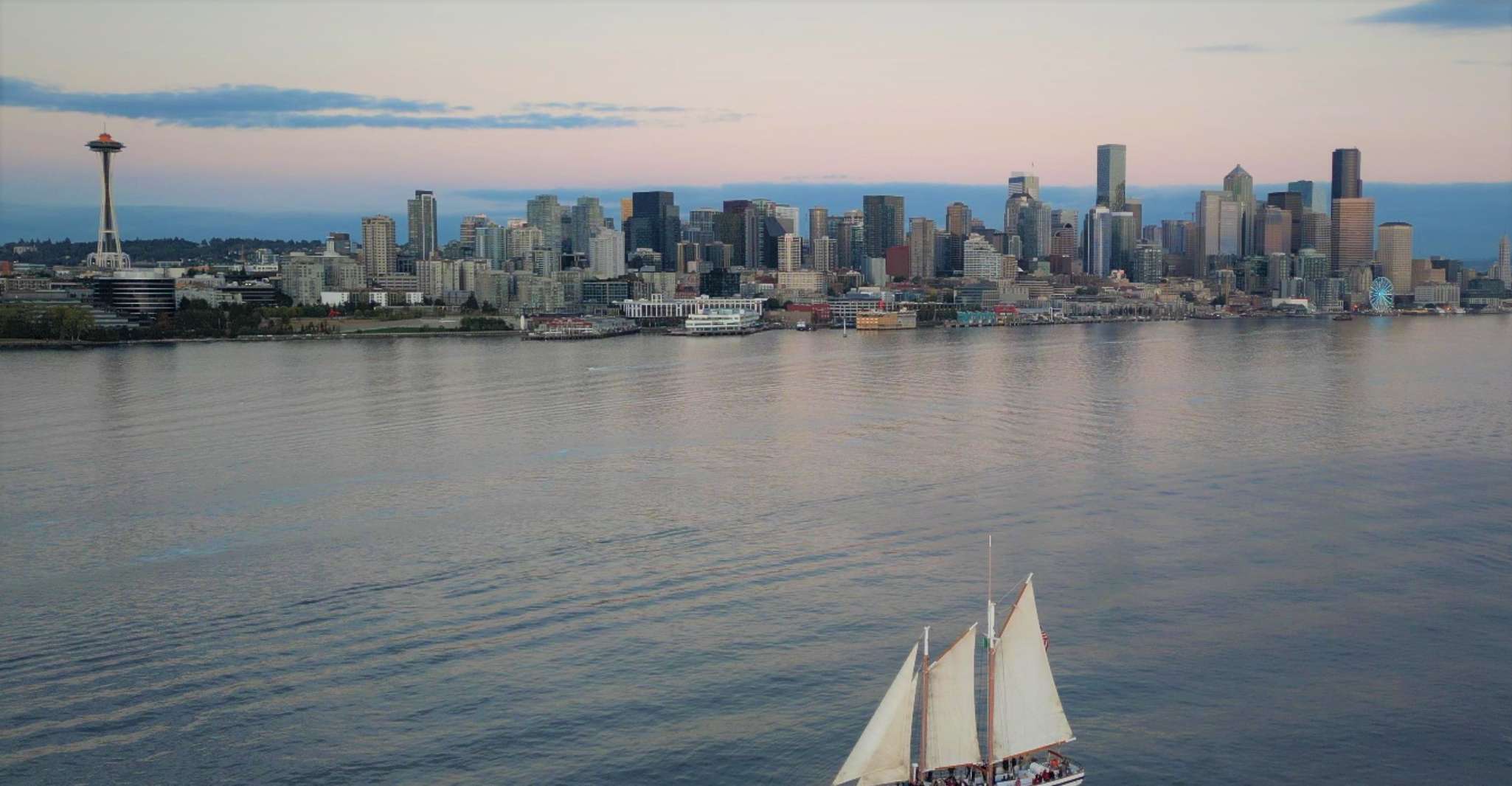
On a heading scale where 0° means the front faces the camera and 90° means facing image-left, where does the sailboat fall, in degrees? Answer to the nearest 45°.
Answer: approximately 90°
